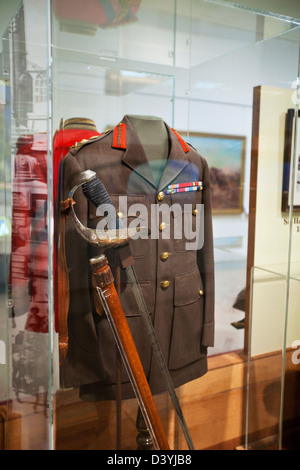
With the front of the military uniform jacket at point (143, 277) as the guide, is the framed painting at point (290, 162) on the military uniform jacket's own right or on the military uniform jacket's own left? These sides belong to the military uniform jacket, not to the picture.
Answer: on the military uniform jacket's own left

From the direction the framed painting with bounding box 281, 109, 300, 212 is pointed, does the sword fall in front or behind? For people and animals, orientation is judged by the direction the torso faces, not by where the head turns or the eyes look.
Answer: in front

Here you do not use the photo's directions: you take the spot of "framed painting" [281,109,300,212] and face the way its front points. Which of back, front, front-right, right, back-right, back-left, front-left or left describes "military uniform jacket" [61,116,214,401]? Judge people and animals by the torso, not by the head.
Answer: front-right

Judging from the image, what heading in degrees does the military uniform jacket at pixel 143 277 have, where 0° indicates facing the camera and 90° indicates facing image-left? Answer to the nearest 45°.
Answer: approximately 315°
